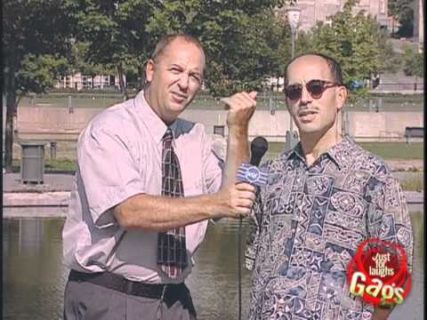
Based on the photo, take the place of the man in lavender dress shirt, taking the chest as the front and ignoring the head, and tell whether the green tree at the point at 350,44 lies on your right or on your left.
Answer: on your left

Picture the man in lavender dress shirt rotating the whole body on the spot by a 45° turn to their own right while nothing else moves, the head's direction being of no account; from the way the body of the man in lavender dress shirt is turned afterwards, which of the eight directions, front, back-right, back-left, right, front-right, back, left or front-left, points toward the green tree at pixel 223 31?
back

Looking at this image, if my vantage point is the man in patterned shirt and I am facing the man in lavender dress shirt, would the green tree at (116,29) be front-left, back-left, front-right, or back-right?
front-right

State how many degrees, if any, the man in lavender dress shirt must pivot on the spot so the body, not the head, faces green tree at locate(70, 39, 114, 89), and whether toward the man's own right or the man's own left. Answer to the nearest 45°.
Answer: approximately 135° to the man's own left

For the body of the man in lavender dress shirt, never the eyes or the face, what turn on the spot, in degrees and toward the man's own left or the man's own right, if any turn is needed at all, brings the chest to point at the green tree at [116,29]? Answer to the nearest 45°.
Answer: approximately 135° to the man's own left

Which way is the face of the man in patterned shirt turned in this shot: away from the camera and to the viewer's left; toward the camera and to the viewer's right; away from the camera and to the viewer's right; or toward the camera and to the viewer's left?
toward the camera and to the viewer's left

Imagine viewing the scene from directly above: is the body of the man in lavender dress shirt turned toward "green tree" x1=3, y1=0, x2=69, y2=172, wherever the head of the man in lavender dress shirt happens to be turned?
no

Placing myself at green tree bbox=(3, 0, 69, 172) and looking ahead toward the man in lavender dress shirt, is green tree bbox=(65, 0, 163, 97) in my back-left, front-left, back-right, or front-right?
front-left

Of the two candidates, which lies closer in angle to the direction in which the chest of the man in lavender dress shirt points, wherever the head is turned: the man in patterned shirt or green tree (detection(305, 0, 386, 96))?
the man in patterned shirt
